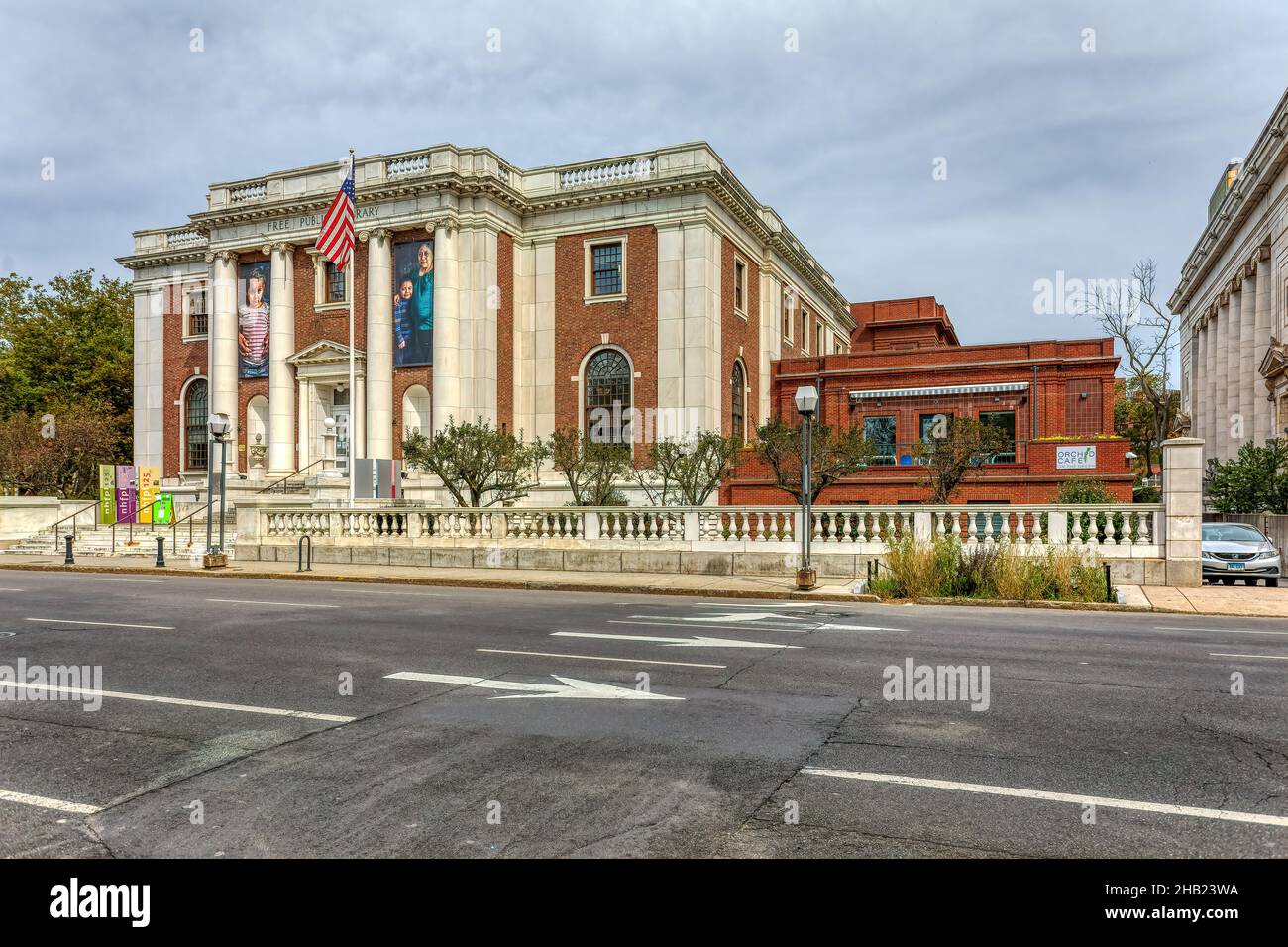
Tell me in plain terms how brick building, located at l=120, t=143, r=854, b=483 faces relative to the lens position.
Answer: facing the viewer and to the left of the viewer

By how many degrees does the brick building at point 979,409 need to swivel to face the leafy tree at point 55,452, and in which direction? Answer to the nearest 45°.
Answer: approximately 90° to its right

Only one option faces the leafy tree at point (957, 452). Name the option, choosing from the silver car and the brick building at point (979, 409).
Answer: the brick building

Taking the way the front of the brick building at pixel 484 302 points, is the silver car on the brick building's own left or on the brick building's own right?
on the brick building's own left

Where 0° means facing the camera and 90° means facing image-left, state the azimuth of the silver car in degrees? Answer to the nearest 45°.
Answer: approximately 0°

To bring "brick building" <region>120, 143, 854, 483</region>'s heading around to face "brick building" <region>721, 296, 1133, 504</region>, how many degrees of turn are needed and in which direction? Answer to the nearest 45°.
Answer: approximately 135° to its left

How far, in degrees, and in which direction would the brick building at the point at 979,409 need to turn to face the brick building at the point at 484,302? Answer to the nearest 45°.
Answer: approximately 90° to its right
